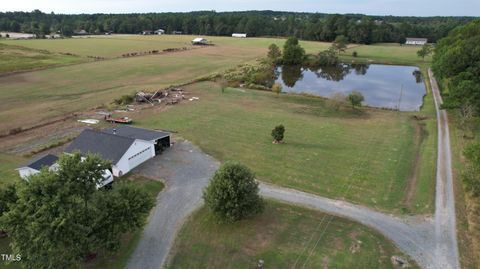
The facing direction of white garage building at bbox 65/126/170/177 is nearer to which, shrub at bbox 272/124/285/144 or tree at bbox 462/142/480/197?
the tree

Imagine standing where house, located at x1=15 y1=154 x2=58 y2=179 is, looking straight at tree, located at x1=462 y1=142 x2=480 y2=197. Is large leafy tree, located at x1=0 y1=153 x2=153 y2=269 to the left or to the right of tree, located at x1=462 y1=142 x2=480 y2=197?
right

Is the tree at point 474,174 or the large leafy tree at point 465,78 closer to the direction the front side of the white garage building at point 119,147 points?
the tree

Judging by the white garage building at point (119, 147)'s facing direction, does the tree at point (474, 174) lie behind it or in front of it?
in front

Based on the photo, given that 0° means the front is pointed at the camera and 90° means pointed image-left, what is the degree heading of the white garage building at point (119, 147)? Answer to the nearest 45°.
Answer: approximately 315°

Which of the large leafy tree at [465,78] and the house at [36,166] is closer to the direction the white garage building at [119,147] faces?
the large leafy tree

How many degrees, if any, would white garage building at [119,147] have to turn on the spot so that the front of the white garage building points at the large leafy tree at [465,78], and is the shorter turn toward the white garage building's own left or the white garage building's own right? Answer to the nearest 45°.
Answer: approximately 45° to the white garage building's own left

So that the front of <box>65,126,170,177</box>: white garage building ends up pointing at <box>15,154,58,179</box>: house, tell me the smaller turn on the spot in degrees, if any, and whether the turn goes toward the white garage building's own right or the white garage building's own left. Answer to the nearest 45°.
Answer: approximately 135° to the white garage building's own right

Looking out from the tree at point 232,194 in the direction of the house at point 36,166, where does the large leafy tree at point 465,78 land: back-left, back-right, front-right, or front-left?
back-right

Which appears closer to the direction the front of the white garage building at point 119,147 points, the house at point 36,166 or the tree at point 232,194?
the tree

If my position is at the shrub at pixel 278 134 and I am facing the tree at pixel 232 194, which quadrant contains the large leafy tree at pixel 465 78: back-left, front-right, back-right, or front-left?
back-left

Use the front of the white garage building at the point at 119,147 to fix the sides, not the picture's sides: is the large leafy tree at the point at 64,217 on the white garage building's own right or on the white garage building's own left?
on the white garage building's own right

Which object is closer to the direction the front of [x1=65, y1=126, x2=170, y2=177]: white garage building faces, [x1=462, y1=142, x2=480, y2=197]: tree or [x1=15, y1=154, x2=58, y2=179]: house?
the tree

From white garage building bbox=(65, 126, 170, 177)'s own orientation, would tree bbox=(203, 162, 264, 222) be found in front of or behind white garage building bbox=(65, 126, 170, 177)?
in front
